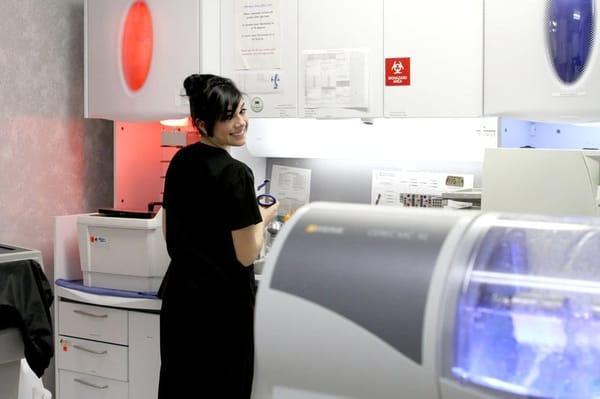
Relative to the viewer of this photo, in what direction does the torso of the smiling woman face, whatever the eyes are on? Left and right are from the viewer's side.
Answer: facing away from the viewer and to the right of the viewer

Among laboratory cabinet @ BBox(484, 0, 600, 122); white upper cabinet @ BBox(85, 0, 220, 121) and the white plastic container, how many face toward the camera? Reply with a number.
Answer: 3

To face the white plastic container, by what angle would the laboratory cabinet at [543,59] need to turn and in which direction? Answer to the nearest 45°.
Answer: approximately 90° to its right

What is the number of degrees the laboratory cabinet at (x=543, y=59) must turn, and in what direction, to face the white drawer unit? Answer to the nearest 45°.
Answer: approximately 90° to its right

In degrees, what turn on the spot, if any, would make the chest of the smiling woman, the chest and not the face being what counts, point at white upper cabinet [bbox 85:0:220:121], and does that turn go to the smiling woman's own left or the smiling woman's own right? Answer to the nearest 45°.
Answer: approximately 45° to the smiling woman's own left

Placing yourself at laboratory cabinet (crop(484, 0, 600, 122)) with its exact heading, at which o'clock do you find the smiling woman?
The smiling woman is roughly at 2 o'clock from the laboratory cabinet.

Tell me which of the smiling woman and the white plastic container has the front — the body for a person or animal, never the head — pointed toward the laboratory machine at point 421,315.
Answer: the white plastic container

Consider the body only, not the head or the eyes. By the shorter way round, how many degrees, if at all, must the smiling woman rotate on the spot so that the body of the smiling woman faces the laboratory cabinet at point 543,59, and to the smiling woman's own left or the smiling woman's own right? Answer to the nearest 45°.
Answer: approximately 45° to the smiling woman's own right

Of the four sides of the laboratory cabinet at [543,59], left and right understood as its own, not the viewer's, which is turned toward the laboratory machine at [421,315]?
front

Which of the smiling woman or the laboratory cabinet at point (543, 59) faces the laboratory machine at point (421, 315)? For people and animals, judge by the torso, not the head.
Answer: the laboratory cabinet at point (543, 59)

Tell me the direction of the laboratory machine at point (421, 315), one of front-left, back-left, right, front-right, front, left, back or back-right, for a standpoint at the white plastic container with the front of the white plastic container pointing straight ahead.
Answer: front
